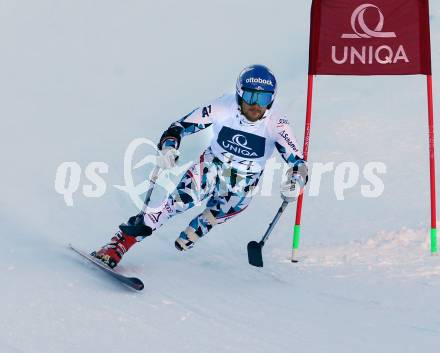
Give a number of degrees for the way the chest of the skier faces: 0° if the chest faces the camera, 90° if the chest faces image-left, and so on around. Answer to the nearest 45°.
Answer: approximately 0°
